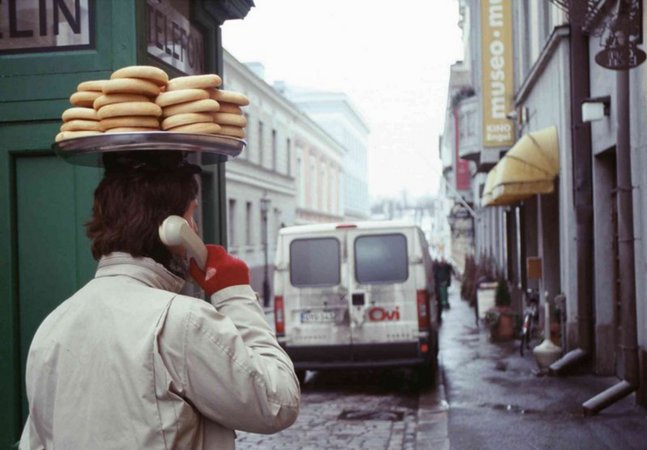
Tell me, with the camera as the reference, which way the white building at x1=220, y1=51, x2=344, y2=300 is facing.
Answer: facing the viewer and to the right of the viewer

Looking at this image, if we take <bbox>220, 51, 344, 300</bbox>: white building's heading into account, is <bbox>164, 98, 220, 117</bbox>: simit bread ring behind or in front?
in front

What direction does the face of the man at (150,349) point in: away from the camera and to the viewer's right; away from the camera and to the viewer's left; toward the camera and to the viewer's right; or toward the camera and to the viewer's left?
away from the camera and to the viewer's right

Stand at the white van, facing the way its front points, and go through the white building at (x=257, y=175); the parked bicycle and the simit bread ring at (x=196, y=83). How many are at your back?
1

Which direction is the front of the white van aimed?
away from the camera

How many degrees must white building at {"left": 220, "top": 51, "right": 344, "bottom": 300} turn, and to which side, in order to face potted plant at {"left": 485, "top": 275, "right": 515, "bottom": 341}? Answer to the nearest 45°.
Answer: approximately 45° to its right

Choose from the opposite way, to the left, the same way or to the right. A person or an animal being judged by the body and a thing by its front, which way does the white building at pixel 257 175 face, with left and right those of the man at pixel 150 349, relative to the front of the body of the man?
to the right

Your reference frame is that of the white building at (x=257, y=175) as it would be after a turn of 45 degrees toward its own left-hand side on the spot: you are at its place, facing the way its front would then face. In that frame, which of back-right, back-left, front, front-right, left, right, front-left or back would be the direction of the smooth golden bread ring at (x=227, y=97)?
right

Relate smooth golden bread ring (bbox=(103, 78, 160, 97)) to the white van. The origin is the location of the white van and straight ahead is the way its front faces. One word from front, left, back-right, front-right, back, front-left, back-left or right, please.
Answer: back

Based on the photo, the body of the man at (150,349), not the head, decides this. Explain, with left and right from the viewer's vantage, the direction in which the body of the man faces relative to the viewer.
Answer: facing away from the viewer and to the right of the viewer

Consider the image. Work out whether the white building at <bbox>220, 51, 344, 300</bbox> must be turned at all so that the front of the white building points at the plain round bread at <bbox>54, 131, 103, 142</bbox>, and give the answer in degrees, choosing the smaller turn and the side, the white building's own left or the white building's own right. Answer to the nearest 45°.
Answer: approximately 45° to the white building's own right

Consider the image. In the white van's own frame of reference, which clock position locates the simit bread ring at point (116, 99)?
The simit bread ring is roughly at 6 o'clock from the white van.

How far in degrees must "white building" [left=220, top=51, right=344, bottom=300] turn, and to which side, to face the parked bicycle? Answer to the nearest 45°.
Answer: approximately 45° to its right

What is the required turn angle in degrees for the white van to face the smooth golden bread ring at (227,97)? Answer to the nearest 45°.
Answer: approximately 180°

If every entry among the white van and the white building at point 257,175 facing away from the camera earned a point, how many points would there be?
1

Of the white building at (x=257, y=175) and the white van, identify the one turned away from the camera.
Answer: the white van
